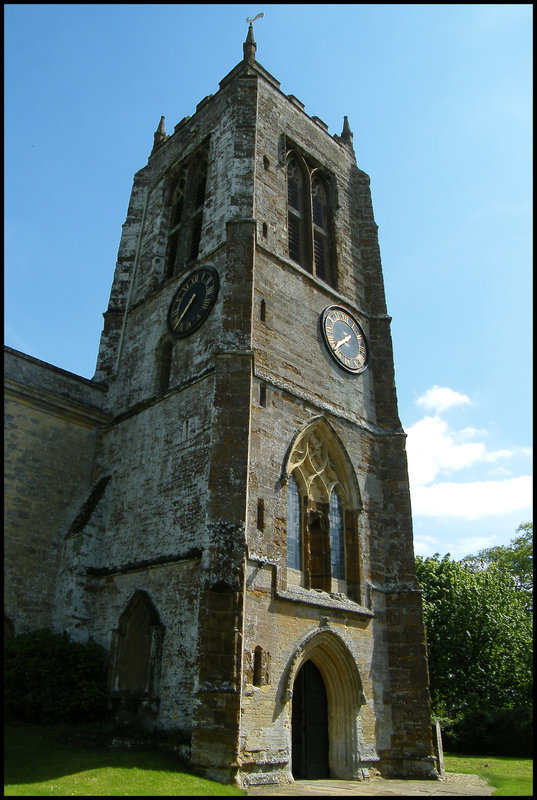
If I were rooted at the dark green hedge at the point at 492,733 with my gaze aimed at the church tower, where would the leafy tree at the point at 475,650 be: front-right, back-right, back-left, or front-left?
back-right

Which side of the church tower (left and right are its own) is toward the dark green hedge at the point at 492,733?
left

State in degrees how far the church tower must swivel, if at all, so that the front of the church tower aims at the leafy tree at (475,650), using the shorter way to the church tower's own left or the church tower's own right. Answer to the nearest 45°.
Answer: approximately 90° to the church tower's own left

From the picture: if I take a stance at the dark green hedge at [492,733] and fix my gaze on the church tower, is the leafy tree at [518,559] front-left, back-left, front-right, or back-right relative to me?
back-right
